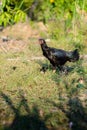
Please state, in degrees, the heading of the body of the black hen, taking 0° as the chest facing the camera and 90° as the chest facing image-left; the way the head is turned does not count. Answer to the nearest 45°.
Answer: approximately 90°
